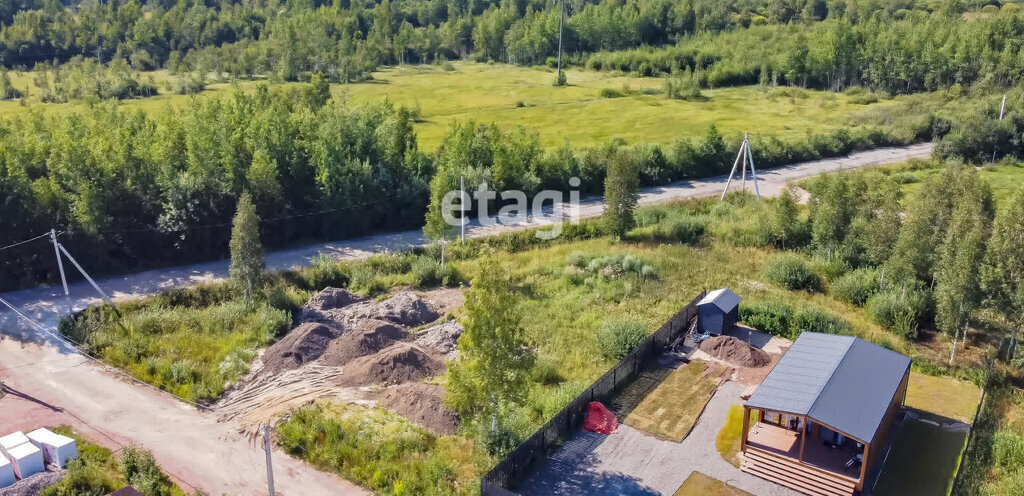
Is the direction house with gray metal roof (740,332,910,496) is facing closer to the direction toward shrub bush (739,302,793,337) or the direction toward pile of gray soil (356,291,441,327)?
the pile of gray soil

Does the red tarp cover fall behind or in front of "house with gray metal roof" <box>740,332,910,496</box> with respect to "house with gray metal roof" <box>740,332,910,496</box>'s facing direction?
in front

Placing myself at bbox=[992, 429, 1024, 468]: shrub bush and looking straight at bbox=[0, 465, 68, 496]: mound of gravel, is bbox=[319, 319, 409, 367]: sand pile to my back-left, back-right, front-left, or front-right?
front-right

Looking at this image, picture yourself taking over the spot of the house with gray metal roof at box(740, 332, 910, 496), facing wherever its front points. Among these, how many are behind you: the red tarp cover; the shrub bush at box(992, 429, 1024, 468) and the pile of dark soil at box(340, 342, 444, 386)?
1

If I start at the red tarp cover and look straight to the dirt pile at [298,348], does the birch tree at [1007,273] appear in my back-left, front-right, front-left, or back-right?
back-right

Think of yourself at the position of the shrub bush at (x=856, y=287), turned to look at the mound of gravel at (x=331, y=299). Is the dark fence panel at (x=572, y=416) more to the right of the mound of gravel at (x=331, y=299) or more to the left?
left

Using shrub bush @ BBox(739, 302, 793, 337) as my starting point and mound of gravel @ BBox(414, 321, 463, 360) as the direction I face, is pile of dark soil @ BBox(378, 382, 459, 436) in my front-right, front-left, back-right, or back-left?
front-left

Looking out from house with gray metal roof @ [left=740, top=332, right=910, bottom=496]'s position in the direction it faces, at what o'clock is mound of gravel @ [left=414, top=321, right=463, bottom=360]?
The mound of gravel is roughly at 2 o'clock from the house with gray metal roof.

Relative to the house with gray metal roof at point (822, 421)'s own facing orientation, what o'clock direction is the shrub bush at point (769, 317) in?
The shrub bush is roughly at 4 o'clock from the house with gray metal roof.

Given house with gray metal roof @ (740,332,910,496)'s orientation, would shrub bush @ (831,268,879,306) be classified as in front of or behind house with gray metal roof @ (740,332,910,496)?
behind

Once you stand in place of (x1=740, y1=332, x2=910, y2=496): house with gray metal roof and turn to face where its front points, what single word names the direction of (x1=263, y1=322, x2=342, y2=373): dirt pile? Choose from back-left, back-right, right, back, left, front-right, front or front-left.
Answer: front-right

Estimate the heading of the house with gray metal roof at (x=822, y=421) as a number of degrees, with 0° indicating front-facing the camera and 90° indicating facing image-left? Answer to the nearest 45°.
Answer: approximately 45°

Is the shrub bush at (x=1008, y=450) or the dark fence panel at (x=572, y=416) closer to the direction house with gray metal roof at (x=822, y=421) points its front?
the dark fence panel

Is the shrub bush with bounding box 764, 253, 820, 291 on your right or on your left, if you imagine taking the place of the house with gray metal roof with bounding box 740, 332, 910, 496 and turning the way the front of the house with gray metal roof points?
on your right

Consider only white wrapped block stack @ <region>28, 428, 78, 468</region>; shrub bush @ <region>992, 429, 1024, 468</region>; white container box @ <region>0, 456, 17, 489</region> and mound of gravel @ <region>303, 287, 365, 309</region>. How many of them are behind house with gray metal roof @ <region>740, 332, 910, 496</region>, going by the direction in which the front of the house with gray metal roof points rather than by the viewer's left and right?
1
